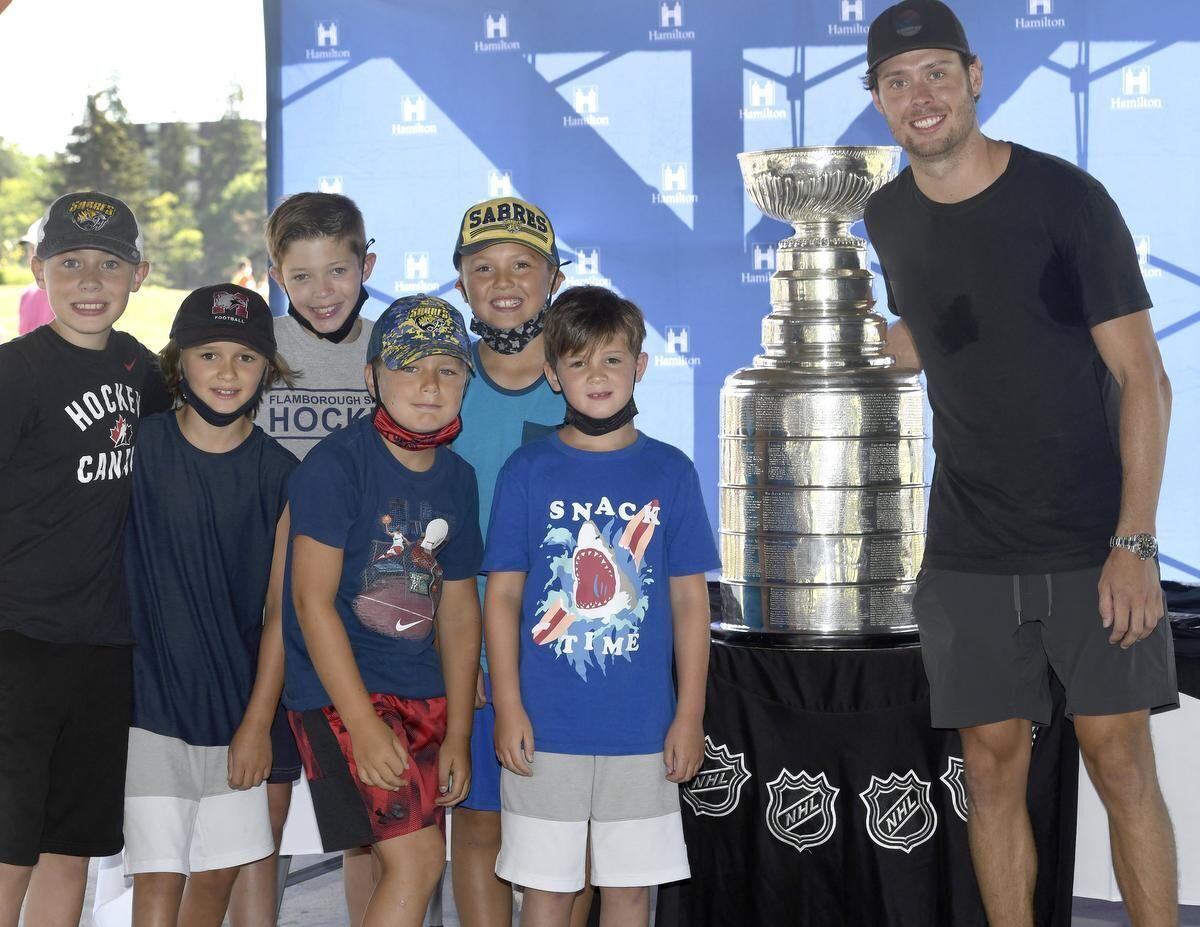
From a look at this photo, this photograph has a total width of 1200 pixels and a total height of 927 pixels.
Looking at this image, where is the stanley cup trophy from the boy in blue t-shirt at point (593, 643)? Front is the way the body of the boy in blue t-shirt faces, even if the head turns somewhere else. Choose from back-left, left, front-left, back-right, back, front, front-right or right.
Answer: back-left

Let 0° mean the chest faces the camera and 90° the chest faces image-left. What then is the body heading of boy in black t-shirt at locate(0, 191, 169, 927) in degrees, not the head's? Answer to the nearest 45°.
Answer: approximately 315°

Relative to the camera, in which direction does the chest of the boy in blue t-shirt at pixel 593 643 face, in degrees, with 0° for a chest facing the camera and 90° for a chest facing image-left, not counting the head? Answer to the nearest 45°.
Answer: approximately 0°

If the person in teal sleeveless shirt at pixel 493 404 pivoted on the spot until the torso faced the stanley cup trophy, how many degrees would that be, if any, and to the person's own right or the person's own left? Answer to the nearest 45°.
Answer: approximately 90° to the person's own left

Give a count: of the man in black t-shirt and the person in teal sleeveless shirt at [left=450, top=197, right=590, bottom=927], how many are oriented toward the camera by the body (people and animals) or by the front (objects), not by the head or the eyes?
2

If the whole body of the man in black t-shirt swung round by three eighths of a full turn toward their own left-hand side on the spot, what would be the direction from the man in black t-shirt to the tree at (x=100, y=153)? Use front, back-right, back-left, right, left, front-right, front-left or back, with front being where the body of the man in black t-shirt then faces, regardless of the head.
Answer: left

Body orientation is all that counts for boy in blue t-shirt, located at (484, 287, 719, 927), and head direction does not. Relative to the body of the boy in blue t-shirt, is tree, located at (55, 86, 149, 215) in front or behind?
behind

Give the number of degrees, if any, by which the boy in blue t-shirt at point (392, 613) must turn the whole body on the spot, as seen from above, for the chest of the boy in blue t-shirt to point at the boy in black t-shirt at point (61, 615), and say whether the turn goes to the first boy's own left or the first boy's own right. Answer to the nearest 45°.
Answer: approximately 135° to the first boy's own right
